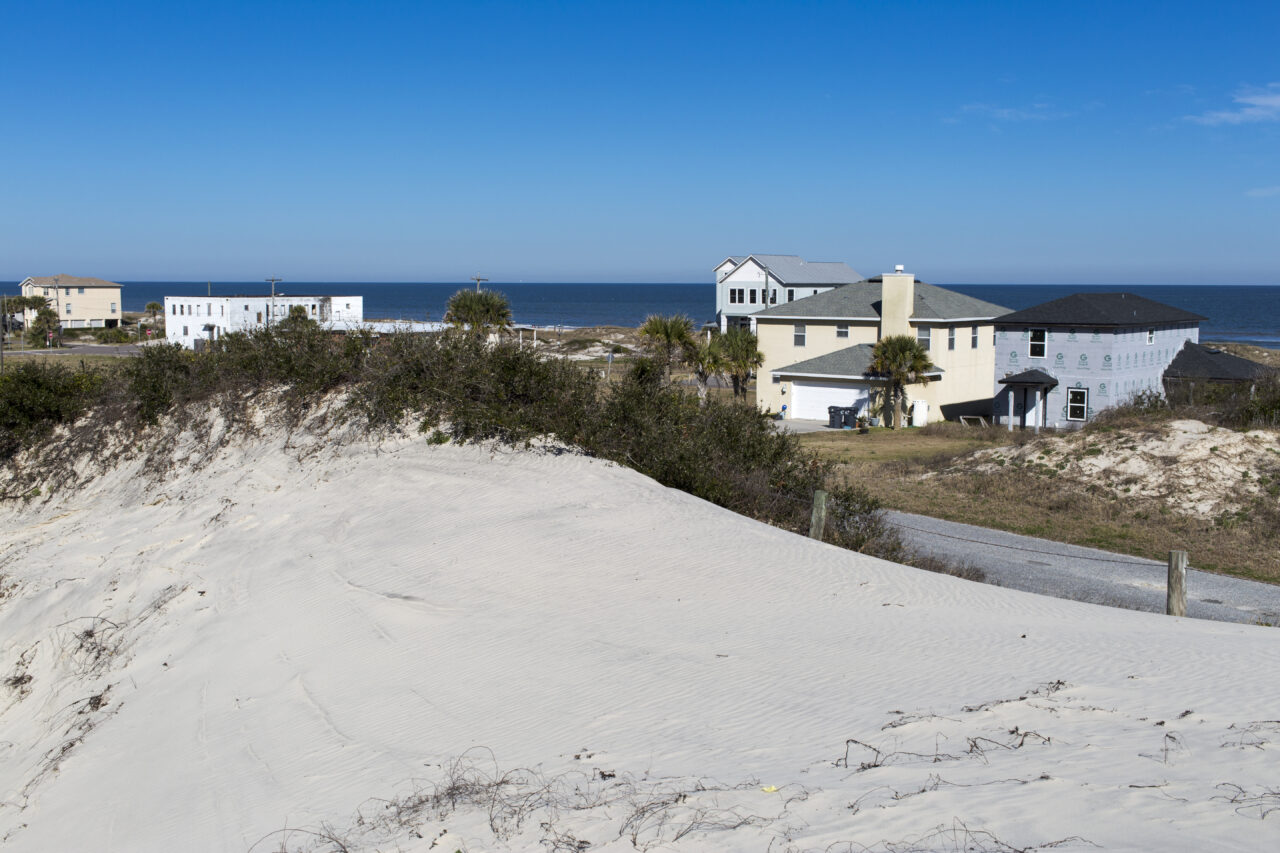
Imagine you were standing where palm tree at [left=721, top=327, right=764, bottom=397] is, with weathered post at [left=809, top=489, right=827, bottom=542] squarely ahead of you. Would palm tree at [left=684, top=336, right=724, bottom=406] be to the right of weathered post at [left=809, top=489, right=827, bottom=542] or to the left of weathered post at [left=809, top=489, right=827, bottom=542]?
right

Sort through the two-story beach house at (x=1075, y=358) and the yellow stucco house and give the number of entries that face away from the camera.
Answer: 0

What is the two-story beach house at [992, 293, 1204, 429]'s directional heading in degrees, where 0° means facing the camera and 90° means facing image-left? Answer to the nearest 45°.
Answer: approximately 45°

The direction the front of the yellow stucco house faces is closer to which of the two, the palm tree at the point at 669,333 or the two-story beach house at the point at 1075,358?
the palm tree

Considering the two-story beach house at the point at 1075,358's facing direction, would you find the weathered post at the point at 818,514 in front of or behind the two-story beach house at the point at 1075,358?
in front
